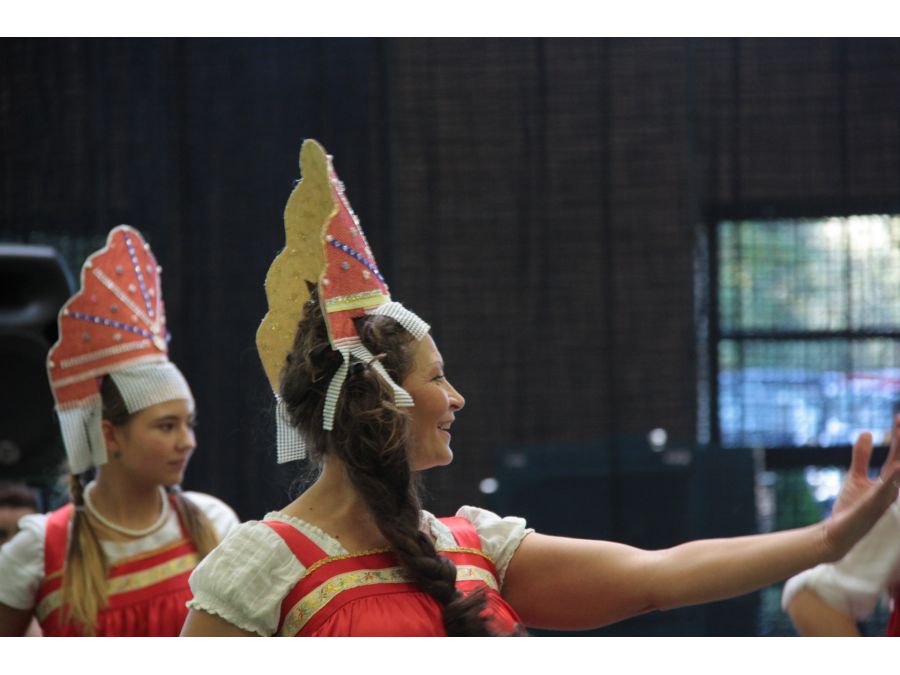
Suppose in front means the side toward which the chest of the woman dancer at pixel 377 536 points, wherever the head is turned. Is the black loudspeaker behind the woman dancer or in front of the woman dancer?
behind

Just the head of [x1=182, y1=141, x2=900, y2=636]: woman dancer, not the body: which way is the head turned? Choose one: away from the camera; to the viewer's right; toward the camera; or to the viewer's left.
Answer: to the viewer's right

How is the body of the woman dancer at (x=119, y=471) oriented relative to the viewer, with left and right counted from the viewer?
facing the viewer and to the right of the viewer

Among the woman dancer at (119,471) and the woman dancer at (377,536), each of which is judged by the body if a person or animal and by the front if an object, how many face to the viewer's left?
0

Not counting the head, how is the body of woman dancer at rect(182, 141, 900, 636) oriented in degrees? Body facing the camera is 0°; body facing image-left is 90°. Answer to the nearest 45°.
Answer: approximately 315°

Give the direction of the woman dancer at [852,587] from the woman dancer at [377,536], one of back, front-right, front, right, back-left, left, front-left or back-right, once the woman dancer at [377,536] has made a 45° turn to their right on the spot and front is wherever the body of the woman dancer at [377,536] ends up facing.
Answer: back-left

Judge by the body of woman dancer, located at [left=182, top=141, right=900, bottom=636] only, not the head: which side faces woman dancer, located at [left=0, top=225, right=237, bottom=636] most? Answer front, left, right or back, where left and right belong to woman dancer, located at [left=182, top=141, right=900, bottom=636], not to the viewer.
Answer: back
